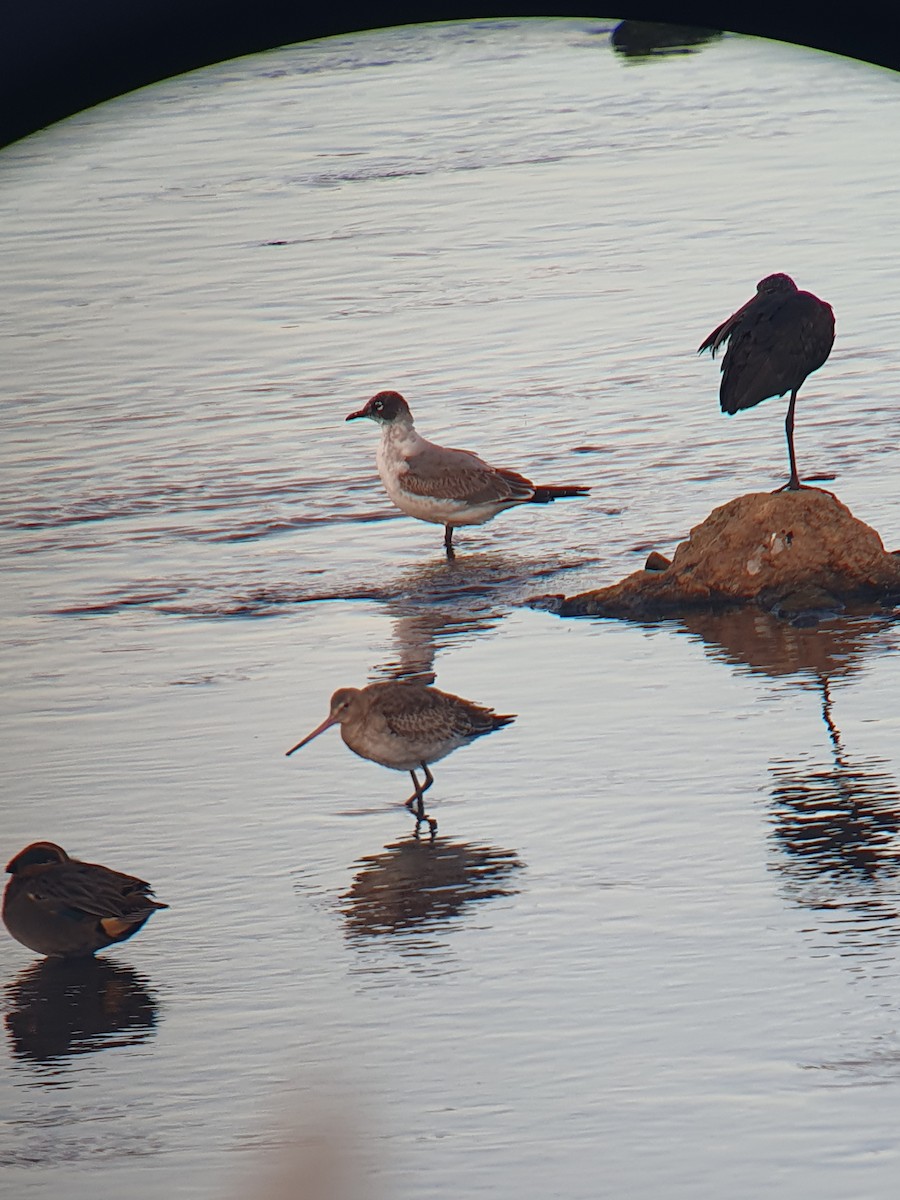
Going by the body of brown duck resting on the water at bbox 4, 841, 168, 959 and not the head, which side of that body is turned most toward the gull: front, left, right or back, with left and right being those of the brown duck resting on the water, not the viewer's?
right

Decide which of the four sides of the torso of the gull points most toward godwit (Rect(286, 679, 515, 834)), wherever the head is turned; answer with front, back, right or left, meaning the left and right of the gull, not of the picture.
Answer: left

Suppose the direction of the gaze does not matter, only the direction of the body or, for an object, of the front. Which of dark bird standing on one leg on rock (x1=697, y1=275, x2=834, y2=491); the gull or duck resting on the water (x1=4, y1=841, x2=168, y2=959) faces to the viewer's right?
dark bird standing on one leg on rock (x1=697, y1=275, x2=834, y2=491)

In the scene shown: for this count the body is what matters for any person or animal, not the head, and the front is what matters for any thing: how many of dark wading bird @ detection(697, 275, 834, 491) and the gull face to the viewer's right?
1

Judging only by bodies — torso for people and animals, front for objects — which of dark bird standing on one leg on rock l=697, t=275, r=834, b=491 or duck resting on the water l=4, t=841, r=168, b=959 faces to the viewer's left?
duck resting on the water l=4, t=841, r=168, b=959

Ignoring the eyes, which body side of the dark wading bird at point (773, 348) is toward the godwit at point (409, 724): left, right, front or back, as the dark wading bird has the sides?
right

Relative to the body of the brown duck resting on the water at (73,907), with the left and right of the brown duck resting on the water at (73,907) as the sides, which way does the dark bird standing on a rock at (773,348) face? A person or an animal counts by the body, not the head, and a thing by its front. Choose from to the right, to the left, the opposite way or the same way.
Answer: the opposite way

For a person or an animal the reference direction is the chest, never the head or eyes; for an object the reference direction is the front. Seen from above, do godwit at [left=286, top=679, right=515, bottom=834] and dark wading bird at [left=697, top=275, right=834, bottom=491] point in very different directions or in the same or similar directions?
very different directions

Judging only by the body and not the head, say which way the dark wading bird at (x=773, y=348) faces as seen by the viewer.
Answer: to the viewer's right

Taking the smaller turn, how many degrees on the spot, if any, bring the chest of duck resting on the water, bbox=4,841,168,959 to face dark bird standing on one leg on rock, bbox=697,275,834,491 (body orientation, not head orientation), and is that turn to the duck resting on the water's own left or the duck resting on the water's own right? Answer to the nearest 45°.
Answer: approximately 135° to the duck resting on the water's own right

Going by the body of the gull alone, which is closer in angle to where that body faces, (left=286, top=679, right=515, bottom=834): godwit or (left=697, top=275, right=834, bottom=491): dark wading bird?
the godwit

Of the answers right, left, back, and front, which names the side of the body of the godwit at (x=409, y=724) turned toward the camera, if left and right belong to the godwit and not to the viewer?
left

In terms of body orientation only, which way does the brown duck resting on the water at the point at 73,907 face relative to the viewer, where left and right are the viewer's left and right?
facing to the left of the viewer
